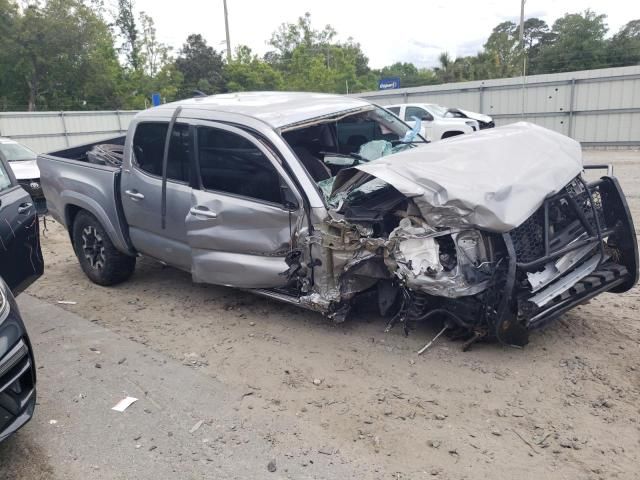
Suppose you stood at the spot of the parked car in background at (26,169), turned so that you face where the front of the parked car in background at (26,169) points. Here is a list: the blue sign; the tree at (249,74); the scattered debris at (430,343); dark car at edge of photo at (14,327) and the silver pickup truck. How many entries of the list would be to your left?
2

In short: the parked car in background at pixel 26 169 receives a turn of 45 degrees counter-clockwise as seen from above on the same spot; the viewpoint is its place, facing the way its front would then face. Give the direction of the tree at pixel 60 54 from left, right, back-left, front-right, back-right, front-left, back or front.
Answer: left

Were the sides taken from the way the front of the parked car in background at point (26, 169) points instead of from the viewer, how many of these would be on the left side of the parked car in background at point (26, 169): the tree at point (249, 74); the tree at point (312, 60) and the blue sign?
3

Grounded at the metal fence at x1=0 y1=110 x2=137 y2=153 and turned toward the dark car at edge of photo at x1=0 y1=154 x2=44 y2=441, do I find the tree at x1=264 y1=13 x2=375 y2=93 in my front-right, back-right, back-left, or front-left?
back-left

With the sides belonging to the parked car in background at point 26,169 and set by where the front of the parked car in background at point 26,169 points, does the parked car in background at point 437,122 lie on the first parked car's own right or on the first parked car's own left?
on the first parked car's own left

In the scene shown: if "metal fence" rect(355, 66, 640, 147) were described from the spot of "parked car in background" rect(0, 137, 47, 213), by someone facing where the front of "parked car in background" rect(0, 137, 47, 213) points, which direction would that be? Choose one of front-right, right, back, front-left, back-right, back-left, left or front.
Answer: front-left

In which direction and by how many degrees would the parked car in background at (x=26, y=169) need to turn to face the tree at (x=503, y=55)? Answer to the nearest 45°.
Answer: approximately 90° to its left

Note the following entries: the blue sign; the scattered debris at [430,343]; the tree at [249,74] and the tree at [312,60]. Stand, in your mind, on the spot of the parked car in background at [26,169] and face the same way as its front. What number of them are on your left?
3

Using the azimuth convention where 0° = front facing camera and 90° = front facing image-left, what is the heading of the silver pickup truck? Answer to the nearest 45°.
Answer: approximately 315°

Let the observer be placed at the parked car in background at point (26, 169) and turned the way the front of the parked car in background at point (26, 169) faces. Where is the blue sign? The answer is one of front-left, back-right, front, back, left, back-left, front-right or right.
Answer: left

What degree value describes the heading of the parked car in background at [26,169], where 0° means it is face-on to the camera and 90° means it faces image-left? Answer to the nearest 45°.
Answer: approximately 315°

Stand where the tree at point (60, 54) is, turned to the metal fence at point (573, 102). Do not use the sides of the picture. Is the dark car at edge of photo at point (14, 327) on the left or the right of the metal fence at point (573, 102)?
right

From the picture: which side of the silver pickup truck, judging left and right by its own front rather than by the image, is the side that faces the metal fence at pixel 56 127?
back
